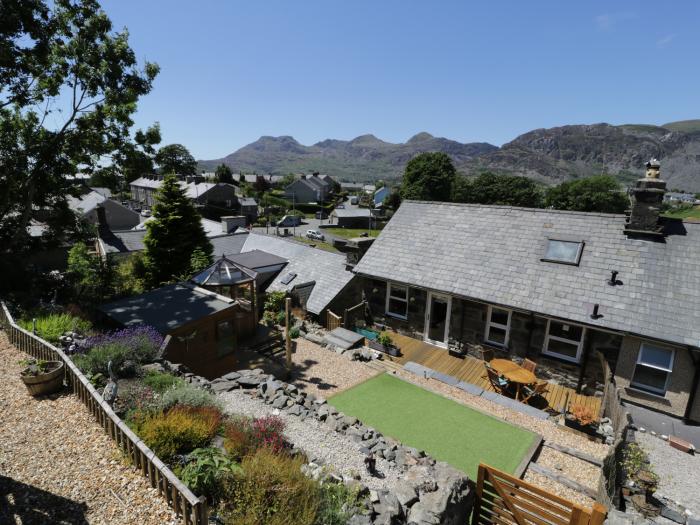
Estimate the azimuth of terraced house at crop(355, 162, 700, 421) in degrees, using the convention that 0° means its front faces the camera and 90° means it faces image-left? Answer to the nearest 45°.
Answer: approximately 45°

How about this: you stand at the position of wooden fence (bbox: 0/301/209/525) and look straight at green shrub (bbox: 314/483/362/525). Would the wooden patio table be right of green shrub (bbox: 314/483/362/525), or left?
left

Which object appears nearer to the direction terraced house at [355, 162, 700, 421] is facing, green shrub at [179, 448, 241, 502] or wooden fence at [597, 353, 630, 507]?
the green shrub

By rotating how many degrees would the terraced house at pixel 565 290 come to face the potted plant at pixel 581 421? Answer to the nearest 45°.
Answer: approximately 45° to its left

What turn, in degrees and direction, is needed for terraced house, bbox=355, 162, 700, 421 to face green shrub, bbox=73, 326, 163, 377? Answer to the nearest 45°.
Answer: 0° — it already faces it

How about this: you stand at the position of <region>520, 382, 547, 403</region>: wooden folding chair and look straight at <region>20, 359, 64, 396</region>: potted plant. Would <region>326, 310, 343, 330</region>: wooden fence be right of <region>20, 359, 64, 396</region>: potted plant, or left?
right

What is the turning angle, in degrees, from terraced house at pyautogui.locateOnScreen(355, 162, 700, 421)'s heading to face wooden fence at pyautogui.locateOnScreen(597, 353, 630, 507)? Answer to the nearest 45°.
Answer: approximately 45° to its left

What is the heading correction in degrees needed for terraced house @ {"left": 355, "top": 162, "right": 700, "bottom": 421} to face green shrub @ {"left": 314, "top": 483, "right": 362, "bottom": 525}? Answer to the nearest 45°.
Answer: approximately 45° to its left

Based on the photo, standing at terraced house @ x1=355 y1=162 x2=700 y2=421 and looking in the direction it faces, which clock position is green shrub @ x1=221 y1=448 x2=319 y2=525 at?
The green shrub is roughly at 11 o'clock from the terraced house.
